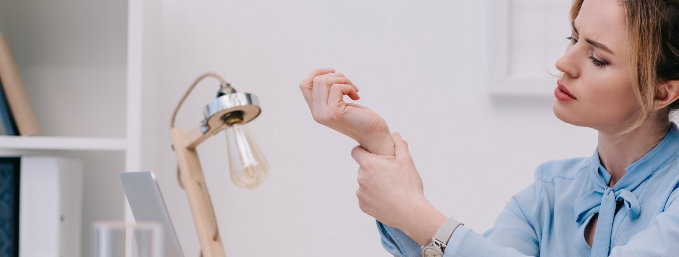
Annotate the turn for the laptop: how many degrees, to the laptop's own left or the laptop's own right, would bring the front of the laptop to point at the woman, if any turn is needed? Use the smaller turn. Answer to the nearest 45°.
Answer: approximately 45° to the laptop's own right

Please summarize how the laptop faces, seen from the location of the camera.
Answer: facing away from the viewer and to the right of the viewer

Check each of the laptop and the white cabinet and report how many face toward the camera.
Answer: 1

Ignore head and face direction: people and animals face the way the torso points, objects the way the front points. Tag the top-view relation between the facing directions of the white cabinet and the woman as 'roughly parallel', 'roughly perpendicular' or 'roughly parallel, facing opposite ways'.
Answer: roughly perpendicular

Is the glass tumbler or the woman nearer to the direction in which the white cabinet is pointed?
the glass tumbler

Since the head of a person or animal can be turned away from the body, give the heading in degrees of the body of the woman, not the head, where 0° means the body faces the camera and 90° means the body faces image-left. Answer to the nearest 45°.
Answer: approximately 45°

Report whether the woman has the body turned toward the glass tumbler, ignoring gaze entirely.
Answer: yes

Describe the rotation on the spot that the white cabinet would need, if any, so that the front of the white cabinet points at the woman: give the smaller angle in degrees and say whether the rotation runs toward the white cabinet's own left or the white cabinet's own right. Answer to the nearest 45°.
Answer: approximately 45° to the white cabinet's own left

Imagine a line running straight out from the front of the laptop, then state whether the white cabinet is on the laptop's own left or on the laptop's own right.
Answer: on the laptop's own left
